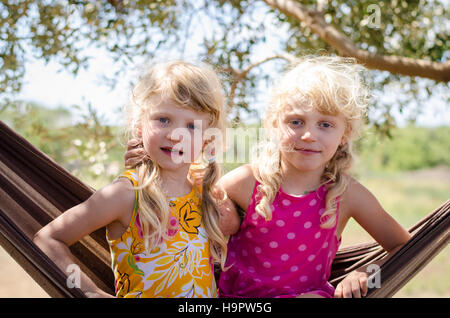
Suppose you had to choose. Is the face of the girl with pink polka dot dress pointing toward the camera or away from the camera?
toward the camera

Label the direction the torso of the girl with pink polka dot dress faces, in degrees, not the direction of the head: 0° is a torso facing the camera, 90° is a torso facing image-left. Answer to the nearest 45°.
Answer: approximately 0°
